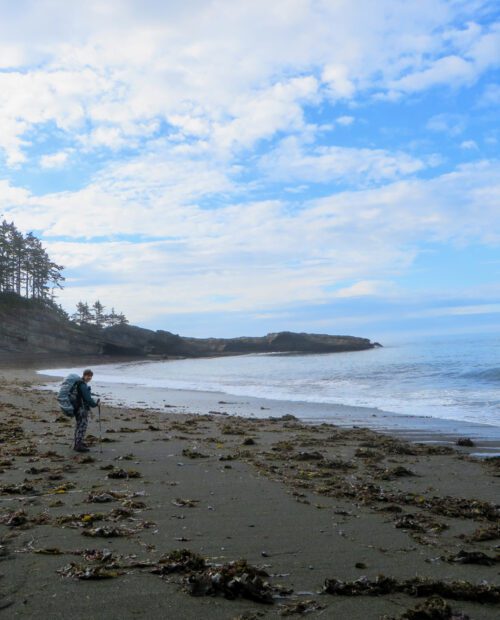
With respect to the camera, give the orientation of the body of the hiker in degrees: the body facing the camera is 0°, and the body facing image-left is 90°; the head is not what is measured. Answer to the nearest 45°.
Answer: approximately 270°

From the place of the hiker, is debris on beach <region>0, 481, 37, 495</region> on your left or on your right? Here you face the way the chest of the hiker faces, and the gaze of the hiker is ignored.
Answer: on your right

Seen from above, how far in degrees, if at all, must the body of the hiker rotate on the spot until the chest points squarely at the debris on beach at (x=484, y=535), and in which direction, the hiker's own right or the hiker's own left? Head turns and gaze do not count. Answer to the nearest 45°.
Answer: approximately 45° to the hiker's own right

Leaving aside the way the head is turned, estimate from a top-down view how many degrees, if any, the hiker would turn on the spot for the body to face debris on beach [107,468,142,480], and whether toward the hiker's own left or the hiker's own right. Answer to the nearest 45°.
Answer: approximately 90° to the hiker's own right

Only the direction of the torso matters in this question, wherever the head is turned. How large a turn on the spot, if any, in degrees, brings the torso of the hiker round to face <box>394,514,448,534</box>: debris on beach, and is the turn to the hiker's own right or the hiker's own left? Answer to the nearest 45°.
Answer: approximately 45° to the hiker's own right

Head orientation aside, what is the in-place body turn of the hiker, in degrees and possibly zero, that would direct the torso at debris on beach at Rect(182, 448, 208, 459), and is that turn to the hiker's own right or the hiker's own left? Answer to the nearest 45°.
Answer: approximately 45° to the hiker's own right

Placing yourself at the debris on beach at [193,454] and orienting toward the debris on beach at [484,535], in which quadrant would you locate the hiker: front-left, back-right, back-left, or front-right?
back-right

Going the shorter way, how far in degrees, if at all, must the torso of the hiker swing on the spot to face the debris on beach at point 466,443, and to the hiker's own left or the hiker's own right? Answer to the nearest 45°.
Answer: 0° — they already face it

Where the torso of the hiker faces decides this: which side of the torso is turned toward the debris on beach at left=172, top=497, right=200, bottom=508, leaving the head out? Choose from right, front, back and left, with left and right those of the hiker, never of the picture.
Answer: right
